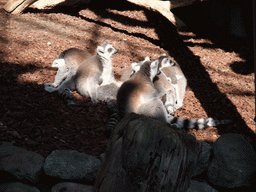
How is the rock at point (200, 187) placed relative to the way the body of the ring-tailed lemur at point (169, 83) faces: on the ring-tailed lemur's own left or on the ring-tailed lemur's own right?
on the ring-tailed lemur's own left

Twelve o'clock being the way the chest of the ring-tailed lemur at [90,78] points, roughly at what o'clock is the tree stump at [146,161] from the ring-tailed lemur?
The tree stump is roughly at 3 o'clock from the ring-tailed lemur.

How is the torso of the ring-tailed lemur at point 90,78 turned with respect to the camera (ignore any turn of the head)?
to the viewer's right

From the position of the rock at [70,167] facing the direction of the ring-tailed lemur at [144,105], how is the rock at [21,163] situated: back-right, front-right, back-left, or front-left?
back-left

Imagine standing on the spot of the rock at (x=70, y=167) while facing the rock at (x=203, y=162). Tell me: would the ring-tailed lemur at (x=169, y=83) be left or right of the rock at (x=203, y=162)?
left
